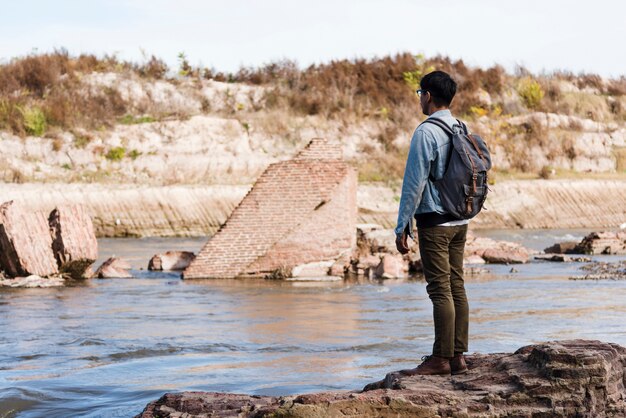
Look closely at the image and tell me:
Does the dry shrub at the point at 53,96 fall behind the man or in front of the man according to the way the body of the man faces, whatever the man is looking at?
in front

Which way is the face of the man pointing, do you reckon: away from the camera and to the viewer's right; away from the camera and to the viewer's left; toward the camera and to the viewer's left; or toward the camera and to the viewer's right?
away from the camera and to the viewer's left

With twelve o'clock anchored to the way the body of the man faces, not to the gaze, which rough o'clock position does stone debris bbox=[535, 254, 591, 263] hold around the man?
The stone debris is roughly at 2 o'clock from the man.

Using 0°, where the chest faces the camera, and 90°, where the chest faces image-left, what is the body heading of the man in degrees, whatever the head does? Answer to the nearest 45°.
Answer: approximately 135°

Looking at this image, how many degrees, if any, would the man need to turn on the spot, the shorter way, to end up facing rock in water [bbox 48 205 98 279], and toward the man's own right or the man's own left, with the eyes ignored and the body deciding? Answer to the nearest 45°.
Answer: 0° — they already face it

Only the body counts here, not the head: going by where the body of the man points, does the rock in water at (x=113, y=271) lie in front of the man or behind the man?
in front

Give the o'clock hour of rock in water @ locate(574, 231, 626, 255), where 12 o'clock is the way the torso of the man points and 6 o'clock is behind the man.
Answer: The rock in water is roughly at 2 o'clock from the man.
